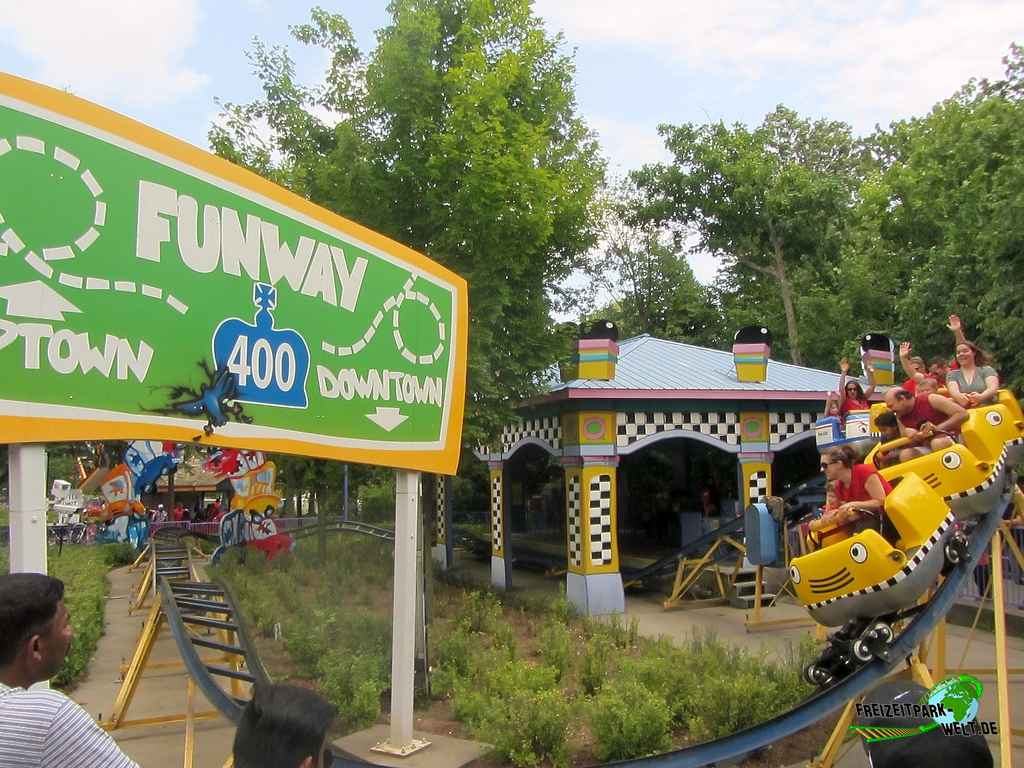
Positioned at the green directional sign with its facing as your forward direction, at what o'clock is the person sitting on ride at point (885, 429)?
The person sitting on ride is roughly at 10 o'clock from the green directional sign.

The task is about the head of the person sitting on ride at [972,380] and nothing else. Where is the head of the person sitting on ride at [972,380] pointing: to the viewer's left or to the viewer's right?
to the viewer's left

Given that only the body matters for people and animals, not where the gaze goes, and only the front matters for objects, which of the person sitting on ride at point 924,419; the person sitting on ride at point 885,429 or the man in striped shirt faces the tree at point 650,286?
the man in striped shirt

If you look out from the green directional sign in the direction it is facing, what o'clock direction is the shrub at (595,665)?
The shrub is roughly at 9 o'clock from the green directional sign.

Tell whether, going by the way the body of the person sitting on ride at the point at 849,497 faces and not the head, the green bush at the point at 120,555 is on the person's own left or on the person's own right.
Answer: on the person's own right

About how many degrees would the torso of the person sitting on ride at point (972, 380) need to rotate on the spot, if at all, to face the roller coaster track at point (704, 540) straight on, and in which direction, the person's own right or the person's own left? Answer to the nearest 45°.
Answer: approximately 90° to the person's own right

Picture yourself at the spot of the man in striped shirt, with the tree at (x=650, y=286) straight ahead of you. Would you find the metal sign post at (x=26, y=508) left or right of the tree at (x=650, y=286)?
left

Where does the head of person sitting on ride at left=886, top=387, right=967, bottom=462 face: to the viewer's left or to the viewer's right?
to the viewer's left

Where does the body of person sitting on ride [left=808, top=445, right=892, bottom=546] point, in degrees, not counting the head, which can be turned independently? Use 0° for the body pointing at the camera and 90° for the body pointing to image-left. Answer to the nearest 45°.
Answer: approximately 45°

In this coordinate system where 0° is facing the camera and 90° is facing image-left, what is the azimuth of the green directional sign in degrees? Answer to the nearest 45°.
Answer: approximately 315°

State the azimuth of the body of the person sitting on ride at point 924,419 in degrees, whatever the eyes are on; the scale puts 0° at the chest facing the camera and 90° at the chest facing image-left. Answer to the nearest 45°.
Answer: approximately 45°

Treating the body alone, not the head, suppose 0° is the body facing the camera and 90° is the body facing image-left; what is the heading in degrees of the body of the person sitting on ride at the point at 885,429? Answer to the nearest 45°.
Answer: approximately 45°

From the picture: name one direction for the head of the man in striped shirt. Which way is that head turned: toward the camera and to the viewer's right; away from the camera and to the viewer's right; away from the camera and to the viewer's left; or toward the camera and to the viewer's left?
away from the camera and to the viewer's right

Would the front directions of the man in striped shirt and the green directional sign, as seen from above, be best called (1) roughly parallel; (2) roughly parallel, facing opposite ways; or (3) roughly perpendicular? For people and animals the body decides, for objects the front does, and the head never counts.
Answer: roughly perpendicular

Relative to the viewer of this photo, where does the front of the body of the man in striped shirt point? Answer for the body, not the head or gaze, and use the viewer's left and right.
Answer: facing away from the viewer and to the right of the viewer

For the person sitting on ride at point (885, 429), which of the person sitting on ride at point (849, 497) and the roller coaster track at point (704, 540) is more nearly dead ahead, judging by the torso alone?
the person sitting on ride
